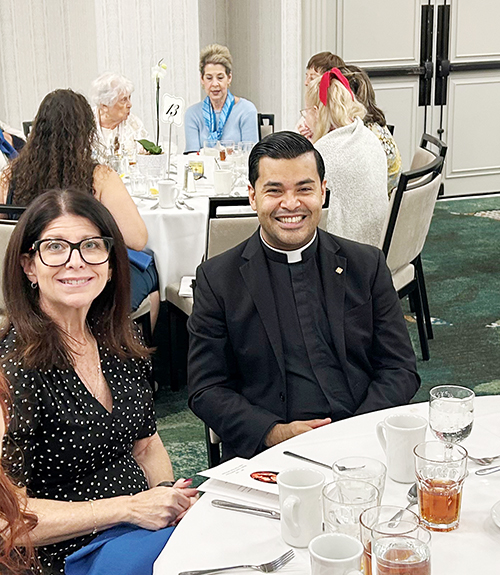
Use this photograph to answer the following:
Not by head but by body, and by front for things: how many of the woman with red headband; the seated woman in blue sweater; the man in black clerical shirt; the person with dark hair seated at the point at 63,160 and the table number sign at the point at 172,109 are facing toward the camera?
3

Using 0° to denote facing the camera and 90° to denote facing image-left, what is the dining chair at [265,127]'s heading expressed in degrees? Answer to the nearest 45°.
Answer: approximately 45°

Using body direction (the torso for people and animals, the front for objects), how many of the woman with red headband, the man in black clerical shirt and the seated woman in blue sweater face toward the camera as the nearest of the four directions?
2

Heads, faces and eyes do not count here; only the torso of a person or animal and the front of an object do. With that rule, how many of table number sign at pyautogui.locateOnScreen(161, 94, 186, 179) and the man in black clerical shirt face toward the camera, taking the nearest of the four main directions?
2

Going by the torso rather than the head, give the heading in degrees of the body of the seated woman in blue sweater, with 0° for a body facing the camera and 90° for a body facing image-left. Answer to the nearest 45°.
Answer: approximately 0°

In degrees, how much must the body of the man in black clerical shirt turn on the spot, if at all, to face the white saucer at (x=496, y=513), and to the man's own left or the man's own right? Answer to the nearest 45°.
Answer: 0° — they already face it

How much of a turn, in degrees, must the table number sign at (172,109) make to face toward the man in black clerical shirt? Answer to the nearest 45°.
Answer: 0° — it already faces them

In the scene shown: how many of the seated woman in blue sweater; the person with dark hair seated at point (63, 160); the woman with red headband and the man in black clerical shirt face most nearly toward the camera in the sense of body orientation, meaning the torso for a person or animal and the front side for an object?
2

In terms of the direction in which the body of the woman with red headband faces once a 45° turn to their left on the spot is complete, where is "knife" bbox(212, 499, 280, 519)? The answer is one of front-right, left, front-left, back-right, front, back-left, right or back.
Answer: left
